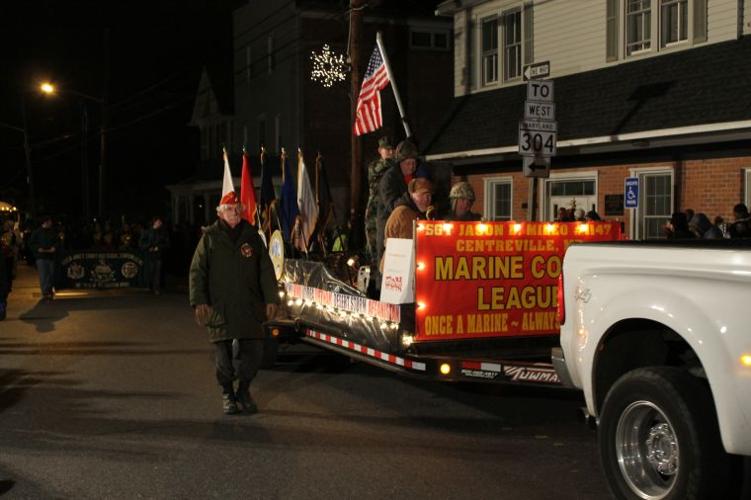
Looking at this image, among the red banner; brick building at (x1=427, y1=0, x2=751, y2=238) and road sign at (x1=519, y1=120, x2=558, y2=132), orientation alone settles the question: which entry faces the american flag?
the brick building

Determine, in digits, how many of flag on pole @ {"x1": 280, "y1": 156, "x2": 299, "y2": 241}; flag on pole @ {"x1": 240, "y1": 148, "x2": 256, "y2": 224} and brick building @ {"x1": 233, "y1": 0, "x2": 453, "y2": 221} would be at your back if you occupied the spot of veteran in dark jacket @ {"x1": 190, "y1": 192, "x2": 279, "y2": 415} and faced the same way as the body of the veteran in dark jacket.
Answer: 3

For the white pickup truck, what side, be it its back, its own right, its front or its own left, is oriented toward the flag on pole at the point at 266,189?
back

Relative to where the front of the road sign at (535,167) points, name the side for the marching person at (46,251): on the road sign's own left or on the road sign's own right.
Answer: on the road sign's own right

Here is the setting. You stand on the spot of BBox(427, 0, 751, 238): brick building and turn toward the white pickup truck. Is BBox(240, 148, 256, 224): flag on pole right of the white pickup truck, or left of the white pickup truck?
right
